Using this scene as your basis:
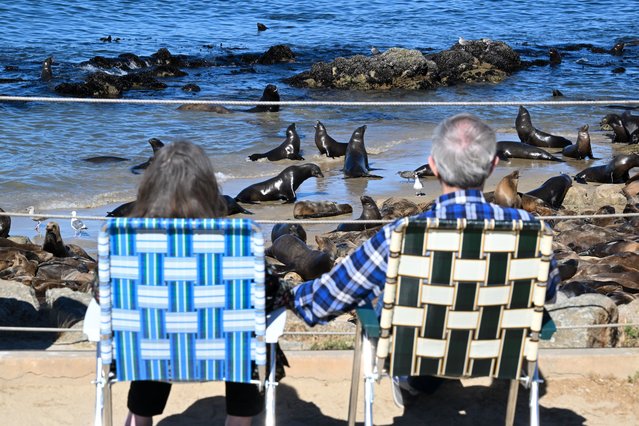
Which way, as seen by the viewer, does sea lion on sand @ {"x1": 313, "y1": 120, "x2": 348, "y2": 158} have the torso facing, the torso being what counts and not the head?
to the viewer's left

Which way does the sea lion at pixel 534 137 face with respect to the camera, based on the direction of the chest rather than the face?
to the viewer's left

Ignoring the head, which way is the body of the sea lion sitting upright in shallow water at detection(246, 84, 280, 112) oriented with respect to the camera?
to the viewer's right

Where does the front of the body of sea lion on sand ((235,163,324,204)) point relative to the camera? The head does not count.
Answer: to the viewer's right

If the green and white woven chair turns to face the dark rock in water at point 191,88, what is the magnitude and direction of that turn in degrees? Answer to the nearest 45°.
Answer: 0° — it already faces it

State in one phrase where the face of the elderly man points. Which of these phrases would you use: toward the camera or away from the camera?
away from the camera

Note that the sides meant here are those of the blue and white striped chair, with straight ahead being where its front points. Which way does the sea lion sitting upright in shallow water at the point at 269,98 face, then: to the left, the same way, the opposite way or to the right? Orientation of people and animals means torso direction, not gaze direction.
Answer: to the right

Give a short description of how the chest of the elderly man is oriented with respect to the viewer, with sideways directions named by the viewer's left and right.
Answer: facing away from the viewer

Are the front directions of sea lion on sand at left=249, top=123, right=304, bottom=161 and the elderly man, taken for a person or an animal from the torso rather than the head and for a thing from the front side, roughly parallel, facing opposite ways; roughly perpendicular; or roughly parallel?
roughly perpendicular

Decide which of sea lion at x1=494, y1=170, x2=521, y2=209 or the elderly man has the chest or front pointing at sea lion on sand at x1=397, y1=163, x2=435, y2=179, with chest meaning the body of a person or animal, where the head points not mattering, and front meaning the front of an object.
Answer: the elderly man

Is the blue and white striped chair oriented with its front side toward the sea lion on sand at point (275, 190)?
yes

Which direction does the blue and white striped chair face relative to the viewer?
away from the camera

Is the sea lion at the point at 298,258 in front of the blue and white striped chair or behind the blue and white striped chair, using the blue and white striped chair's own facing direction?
in front
